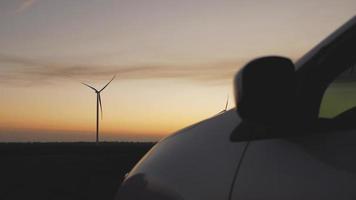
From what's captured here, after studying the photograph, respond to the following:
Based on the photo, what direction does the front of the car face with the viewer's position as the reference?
facing away from the viewer and to the left of the viewer
